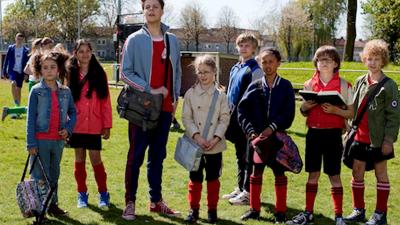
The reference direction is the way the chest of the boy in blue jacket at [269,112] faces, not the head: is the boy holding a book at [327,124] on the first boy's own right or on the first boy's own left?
on the first boy's own left

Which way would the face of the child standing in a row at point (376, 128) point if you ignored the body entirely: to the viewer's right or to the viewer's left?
to the viewer's left

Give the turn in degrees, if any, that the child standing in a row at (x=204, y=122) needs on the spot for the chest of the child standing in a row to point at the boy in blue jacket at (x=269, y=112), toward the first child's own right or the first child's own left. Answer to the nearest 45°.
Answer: approximately 90° to the first child's own left

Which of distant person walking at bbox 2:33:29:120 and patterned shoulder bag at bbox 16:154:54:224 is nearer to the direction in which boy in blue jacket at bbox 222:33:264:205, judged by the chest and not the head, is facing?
the patterned shoulder bag

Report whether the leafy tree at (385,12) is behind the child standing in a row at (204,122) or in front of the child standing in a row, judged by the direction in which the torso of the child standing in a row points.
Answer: behind

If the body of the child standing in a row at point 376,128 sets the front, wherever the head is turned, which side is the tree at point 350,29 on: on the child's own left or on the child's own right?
on the child's own right
